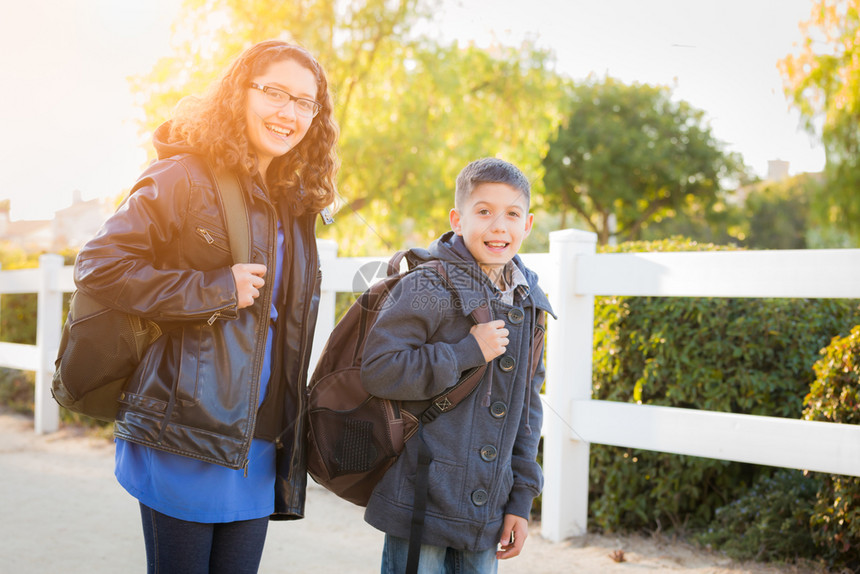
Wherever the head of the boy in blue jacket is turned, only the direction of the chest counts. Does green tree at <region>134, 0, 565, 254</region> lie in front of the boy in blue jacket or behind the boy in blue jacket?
behind

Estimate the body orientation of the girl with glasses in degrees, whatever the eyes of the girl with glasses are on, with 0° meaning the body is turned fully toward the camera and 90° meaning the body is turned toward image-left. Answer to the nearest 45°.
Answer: approximately 315°

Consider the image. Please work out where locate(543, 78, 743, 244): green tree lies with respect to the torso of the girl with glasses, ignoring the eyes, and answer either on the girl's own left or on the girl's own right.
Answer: on the girl's own left

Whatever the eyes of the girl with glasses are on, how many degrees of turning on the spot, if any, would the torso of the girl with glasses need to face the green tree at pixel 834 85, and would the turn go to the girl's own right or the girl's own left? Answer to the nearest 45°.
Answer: approximately 90° to the girl's own left

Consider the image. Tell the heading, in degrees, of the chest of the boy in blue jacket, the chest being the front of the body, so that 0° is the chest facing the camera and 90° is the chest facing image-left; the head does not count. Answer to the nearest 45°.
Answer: approximately 315°

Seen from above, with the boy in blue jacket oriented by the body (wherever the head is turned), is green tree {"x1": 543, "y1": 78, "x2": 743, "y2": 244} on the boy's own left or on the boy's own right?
on the boy's own left

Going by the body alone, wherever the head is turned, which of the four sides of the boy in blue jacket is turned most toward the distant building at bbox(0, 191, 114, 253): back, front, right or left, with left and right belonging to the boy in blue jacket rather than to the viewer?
back
